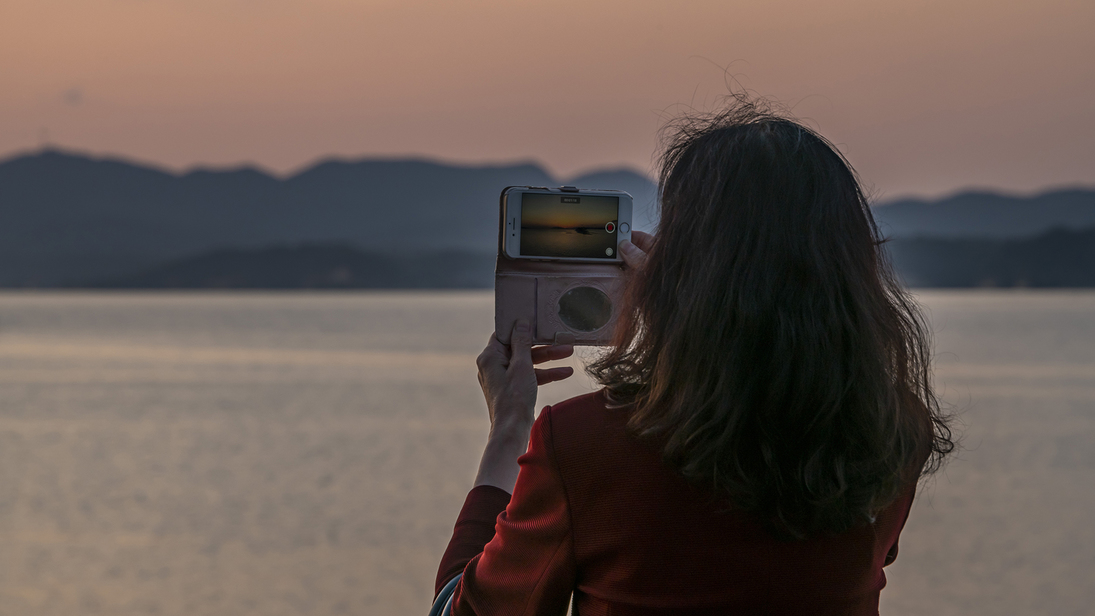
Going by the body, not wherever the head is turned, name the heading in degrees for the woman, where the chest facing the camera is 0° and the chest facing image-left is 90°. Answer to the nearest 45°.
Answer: approximately 180°

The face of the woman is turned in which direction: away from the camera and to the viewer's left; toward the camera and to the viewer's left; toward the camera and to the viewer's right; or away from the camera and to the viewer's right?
away from the camera and to the viewer's left
